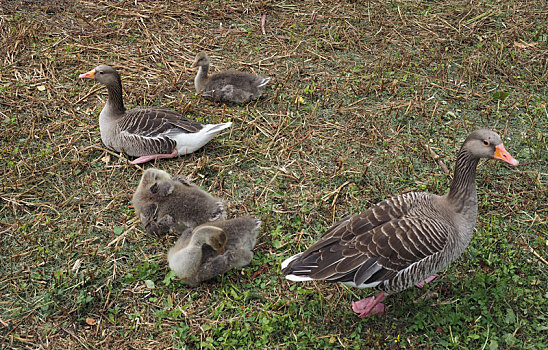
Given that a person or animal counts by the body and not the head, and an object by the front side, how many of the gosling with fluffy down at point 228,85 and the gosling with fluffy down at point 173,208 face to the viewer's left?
2

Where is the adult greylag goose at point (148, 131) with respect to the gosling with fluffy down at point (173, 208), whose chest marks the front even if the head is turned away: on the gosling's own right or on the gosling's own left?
on the gosling's own right

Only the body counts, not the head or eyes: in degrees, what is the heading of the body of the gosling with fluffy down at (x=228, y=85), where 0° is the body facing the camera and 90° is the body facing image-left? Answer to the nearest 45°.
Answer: approximately 90°

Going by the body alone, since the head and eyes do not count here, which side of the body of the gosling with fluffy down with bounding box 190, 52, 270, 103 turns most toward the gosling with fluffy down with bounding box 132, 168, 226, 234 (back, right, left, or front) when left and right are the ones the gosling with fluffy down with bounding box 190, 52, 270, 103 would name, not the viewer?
left

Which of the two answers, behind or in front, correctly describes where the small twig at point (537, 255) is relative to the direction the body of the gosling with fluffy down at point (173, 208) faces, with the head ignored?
behind

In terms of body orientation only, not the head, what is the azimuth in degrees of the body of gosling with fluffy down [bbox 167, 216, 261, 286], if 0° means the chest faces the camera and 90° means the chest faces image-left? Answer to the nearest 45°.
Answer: approximately 45°

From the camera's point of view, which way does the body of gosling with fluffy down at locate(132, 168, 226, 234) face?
to the viewer's left

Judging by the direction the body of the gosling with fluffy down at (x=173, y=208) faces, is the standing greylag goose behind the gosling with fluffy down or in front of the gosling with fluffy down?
behind

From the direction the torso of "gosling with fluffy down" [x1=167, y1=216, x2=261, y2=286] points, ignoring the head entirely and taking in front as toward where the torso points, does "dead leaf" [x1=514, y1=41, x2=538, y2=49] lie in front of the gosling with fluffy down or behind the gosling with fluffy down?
behind

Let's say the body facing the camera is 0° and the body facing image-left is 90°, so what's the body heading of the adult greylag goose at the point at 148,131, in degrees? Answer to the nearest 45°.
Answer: approximately 90°
